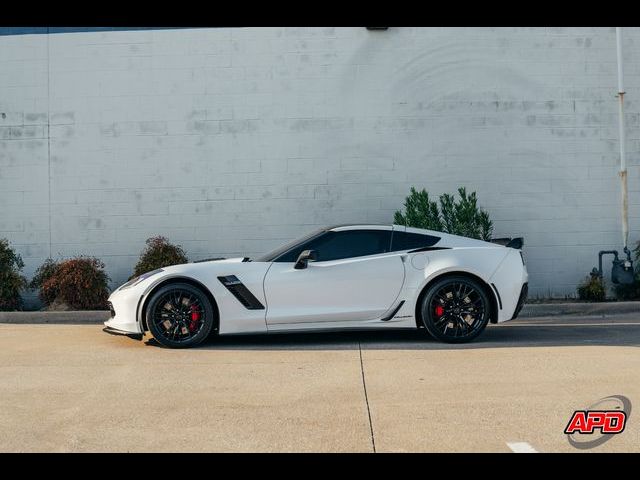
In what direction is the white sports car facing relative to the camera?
to the viewer's left

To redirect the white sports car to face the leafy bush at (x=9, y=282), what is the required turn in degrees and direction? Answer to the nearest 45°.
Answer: approximately 45° to its right

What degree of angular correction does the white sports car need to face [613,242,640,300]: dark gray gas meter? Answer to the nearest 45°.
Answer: approximately 135° to its right

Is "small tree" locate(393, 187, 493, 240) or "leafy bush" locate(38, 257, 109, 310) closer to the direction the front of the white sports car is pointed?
the leafy bush

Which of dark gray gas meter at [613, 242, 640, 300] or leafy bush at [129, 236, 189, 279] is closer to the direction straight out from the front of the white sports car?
the leafy bush

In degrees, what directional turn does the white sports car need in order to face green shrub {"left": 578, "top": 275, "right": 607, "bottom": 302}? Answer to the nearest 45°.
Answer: approximately 135° to its right

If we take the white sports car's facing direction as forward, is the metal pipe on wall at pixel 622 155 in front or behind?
behind

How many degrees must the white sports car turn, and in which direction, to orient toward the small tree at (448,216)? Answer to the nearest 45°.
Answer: approximately 135° to its right
